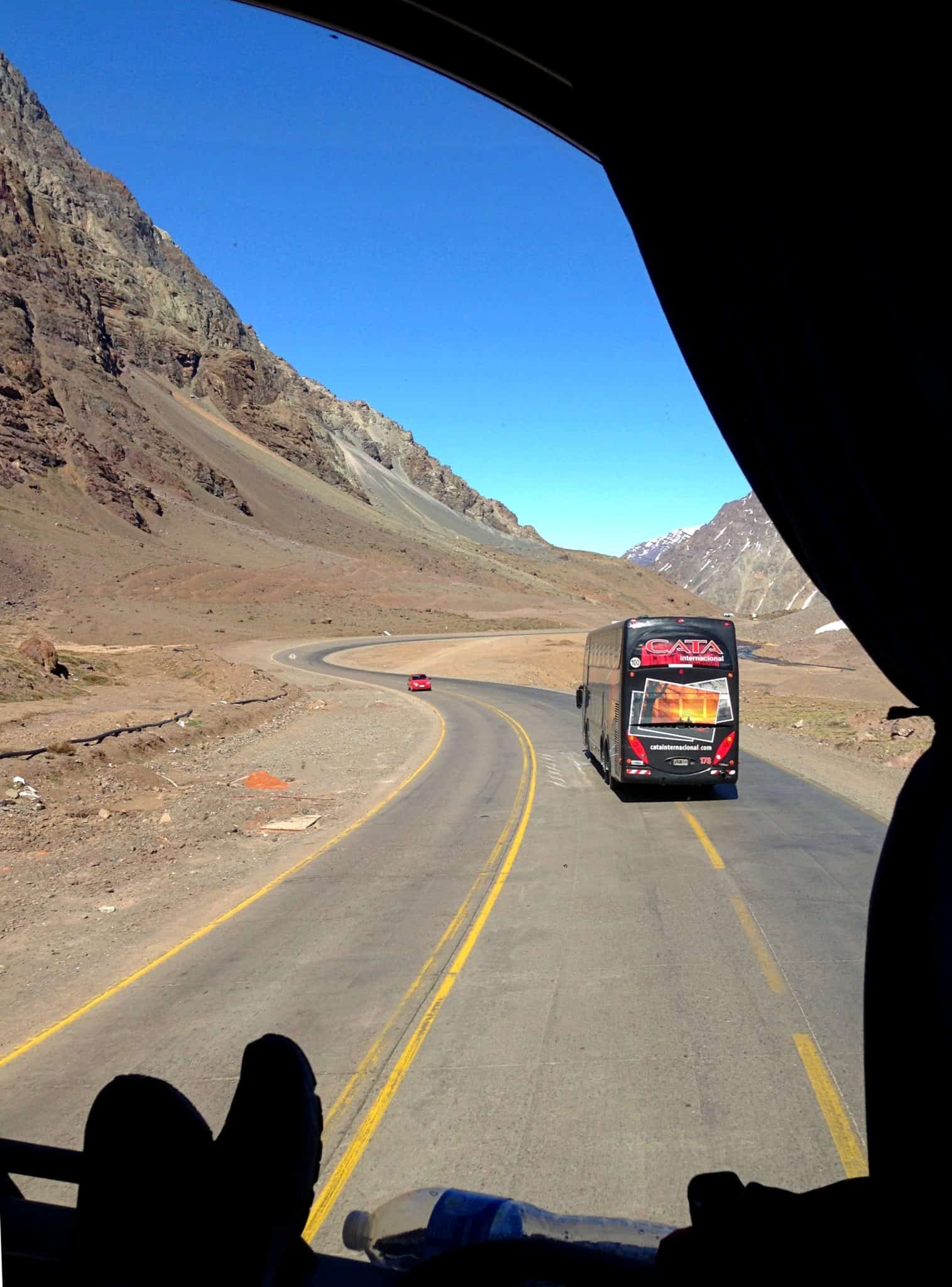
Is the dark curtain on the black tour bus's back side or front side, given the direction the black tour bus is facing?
on the back side

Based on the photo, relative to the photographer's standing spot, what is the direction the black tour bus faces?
facing away from the viewer

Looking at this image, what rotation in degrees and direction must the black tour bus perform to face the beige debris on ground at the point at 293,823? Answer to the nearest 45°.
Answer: approximately 90° to its left

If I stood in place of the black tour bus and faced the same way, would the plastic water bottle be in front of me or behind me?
behind
